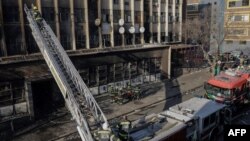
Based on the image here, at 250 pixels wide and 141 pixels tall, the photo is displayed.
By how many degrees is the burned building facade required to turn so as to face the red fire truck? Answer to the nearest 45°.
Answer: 0° — it already faces it

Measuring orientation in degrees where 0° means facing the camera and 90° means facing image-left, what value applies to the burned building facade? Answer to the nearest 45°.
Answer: approximately 315°

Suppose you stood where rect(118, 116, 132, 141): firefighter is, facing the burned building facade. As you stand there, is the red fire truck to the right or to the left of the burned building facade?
right

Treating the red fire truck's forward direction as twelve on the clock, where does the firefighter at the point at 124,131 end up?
The firefighter is roughly at 11 o'clock from the red fire truck.

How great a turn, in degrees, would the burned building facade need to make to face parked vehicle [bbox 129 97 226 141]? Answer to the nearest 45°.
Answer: approximately 45° to its right

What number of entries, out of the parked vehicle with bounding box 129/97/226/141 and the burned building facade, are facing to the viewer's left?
0

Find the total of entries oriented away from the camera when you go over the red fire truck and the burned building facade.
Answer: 0

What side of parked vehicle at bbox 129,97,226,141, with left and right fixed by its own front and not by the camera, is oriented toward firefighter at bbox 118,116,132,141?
back

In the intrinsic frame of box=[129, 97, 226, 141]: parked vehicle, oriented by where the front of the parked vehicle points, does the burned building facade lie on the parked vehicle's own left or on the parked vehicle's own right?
on the parked vehicle's own left

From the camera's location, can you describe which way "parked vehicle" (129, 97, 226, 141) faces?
facing away from the viewer and to the right of the viewer

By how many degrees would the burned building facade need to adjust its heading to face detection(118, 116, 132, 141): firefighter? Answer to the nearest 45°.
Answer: approximately 45° to its right

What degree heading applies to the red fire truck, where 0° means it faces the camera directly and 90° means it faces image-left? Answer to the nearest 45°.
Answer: approximately 45°

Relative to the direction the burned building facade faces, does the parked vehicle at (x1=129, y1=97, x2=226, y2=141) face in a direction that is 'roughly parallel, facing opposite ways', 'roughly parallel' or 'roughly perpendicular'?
roughly perpendicular
